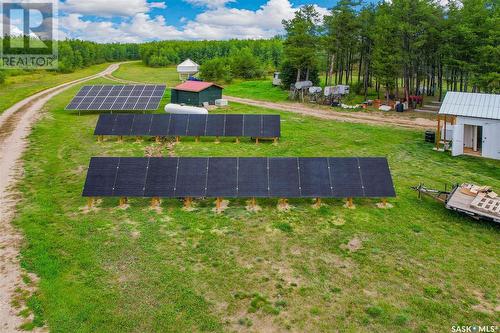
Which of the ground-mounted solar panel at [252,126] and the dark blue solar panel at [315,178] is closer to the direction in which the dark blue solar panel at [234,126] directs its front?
the dark blue solar panel

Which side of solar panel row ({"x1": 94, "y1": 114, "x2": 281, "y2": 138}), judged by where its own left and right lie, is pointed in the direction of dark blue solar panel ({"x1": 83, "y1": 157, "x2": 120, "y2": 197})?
front

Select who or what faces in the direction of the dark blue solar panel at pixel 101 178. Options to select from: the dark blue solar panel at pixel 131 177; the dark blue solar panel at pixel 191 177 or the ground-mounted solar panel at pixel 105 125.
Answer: the ground-mounted solar panel

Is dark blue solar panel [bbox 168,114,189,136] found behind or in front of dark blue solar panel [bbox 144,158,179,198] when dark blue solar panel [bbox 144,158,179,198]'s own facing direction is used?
behind

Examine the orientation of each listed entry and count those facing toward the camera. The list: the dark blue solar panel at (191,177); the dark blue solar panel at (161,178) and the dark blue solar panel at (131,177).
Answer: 3

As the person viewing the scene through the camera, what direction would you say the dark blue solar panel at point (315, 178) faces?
facing the viewer

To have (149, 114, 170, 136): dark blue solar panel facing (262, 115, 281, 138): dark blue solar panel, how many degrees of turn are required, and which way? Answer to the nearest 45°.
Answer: approximately 90° to its left

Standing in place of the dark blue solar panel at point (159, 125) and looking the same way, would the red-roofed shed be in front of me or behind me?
behind

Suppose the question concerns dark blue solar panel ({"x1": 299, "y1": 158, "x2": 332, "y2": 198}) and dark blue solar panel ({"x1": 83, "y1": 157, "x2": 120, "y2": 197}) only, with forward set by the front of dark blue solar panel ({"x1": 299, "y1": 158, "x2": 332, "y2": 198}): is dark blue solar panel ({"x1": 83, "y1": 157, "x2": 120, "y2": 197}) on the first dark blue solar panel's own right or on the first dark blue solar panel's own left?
on the first dark blue solar panel's own right

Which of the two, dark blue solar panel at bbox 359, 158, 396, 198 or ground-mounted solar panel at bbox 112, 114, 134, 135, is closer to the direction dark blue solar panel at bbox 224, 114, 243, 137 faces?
the dark blue solar panel

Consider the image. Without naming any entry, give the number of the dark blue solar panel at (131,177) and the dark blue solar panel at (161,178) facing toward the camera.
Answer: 2

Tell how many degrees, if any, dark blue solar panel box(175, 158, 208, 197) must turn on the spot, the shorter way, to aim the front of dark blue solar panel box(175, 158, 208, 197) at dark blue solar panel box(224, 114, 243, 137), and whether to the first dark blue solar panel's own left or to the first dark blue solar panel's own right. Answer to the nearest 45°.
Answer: approximately 180°

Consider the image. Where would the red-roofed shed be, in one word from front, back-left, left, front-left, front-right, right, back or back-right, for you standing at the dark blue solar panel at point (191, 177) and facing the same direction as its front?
back

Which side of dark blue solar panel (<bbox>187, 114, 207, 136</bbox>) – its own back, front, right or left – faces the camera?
front

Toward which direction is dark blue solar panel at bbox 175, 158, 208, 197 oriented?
toward the camera

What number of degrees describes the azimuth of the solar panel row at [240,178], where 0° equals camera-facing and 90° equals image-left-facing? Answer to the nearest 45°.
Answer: approximately 0°

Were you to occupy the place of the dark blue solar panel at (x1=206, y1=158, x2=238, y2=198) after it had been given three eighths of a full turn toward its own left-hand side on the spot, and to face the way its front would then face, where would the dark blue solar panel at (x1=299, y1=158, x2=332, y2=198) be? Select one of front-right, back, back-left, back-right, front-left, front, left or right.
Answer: front-right
